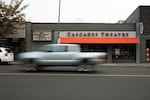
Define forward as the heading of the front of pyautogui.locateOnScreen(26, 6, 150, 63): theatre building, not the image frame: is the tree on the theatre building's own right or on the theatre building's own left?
on the theatre building's own right

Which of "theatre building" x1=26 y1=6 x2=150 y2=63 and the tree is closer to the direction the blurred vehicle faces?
the tree

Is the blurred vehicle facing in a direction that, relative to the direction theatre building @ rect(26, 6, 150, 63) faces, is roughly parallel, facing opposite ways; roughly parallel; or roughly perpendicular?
roughly perpendicular

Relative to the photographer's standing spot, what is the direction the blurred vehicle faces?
facing to the left of the viewer

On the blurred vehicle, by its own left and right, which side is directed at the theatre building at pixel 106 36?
right

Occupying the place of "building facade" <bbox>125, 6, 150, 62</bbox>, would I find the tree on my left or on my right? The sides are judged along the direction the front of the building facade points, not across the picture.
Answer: on my right

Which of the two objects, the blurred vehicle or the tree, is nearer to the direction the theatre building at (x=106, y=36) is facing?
the blurred vehicle

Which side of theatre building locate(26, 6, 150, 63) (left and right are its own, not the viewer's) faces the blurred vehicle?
front

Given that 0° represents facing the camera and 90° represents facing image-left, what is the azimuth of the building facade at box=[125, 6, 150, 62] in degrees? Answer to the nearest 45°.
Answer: approximately 0°

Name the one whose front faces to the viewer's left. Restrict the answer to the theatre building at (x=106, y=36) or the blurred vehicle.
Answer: the blurred vehicle

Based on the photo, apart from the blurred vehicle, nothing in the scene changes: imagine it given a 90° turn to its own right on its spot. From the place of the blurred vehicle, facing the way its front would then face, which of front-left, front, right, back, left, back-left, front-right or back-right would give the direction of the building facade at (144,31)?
front-right

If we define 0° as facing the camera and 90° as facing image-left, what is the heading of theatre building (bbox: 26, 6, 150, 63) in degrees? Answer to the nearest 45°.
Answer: approximately 0°
